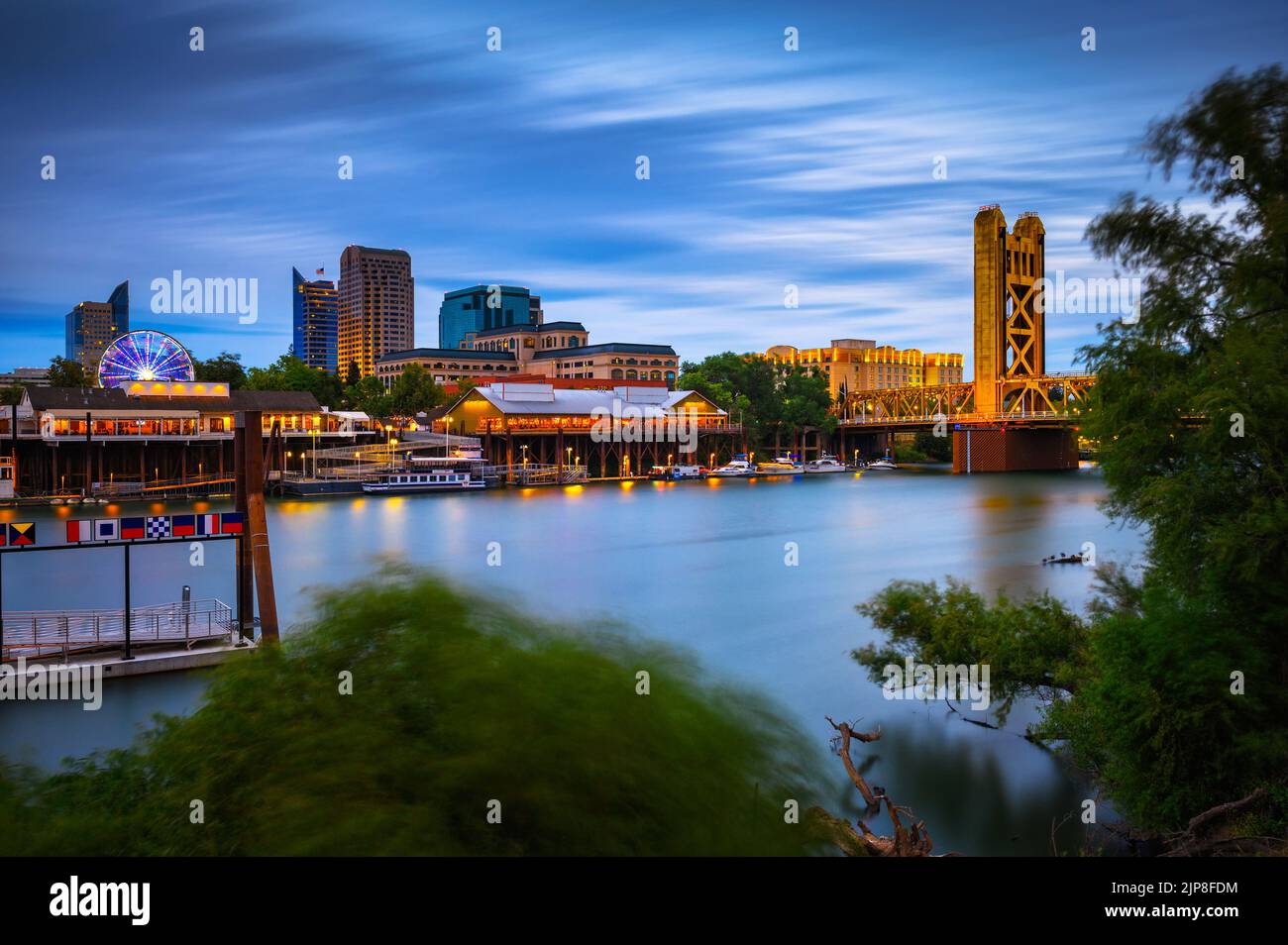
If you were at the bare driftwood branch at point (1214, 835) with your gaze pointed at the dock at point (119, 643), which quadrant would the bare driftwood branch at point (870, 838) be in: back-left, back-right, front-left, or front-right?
front-left

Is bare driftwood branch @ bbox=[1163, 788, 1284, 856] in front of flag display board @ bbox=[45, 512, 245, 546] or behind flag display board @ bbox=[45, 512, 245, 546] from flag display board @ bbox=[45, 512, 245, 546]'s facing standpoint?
in front

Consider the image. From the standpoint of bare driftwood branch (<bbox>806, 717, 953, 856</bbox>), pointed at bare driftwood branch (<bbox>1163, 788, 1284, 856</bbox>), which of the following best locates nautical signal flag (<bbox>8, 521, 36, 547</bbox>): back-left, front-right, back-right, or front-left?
back-left

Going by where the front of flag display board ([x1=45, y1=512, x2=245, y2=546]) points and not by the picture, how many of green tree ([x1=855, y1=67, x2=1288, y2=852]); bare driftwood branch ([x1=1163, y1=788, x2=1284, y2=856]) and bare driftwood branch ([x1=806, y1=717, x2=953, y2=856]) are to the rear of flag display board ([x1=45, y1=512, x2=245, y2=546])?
0

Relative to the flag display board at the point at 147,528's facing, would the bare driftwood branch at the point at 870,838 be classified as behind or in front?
in front

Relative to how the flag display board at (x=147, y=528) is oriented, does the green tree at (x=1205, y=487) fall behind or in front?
in front

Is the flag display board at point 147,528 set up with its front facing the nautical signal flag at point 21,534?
no

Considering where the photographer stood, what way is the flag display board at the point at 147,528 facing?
facing the viewer
